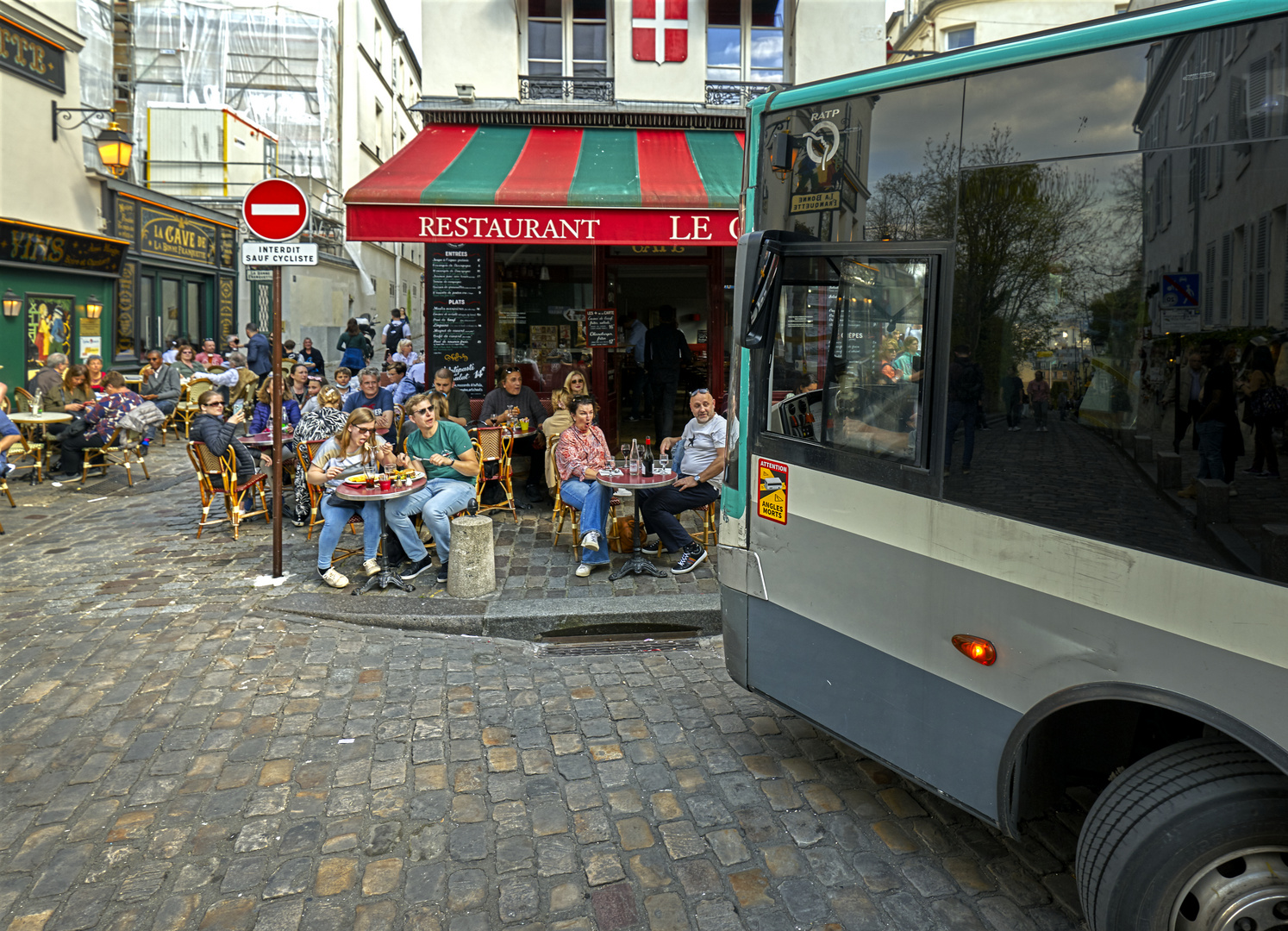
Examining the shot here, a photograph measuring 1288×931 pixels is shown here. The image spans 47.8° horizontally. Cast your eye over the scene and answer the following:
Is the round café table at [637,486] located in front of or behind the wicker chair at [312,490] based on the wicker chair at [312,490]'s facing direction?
in front

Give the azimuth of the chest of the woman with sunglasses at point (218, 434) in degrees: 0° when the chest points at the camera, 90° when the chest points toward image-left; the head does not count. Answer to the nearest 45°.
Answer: approximately 270°

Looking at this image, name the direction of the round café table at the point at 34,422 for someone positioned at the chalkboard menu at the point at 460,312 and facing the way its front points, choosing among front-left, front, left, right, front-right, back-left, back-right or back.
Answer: right

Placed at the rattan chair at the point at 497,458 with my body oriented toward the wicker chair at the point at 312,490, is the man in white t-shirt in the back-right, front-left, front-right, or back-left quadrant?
back-left

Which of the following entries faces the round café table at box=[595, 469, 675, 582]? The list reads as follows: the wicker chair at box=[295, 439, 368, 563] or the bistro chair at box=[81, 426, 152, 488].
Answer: the wicker chair

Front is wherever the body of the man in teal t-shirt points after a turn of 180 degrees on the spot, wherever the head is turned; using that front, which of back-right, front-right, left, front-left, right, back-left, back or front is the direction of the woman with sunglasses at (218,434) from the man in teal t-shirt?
left

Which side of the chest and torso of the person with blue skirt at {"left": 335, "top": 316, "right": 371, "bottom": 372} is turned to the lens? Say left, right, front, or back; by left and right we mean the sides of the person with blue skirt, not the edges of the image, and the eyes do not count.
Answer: back
